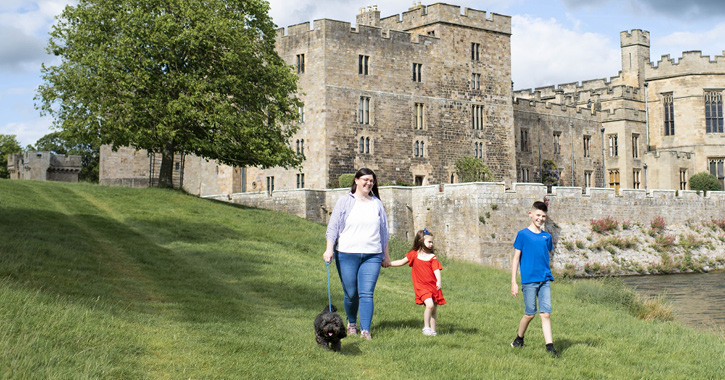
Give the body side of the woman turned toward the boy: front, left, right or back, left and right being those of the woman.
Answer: left

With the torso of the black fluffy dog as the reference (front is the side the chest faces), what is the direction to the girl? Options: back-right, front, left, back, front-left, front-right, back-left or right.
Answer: back-left

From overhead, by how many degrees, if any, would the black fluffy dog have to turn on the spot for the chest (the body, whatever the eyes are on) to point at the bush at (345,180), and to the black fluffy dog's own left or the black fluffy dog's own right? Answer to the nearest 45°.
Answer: approximately 180°

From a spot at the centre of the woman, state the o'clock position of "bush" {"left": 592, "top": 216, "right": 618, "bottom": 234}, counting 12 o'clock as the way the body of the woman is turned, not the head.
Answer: The bush is roughly at 7 o'clock from the woman.

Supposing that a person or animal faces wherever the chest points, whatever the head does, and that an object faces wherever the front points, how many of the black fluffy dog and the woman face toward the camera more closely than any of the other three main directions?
2

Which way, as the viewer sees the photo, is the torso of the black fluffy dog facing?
toward the camera

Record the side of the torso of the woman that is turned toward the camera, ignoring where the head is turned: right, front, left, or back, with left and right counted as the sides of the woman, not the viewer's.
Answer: front

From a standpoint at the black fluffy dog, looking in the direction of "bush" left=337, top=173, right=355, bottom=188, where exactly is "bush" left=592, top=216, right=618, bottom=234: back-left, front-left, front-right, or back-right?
front-right

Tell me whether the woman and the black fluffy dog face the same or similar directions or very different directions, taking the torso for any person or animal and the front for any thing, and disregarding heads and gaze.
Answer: same or similar directions

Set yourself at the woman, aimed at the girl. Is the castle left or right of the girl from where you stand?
left

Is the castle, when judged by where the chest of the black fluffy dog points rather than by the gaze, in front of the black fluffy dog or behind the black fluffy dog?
behind

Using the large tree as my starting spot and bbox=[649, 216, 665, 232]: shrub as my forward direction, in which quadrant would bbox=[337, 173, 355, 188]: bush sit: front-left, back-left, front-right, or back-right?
front-left

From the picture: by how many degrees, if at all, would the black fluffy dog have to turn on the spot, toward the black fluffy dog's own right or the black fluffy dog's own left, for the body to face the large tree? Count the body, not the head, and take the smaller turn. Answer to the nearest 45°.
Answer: approximately 180°

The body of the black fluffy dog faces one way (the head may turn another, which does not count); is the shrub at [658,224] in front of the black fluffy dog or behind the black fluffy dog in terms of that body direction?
behind

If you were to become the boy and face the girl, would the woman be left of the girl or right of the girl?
left
